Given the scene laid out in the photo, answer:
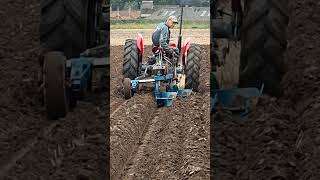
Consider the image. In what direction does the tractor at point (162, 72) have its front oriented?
away from the camera
